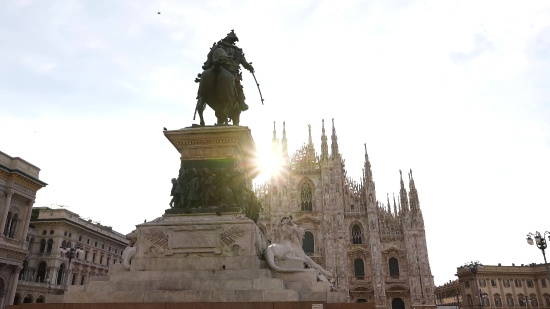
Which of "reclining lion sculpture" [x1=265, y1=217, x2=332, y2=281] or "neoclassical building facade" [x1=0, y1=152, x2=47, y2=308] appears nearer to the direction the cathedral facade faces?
the reclining lion sculpture

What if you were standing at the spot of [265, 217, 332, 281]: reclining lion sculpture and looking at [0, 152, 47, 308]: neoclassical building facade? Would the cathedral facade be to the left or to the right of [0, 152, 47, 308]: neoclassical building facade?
right

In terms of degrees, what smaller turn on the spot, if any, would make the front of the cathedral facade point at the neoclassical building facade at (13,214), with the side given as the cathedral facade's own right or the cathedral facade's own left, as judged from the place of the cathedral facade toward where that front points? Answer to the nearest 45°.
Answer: approximately 45° to the cathedral facade's own right

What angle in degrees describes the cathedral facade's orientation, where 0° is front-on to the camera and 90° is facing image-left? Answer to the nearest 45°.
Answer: approximately 0°

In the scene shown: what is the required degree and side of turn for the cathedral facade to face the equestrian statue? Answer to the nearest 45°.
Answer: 0° — it already faces it

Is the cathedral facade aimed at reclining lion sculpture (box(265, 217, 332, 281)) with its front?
yes
